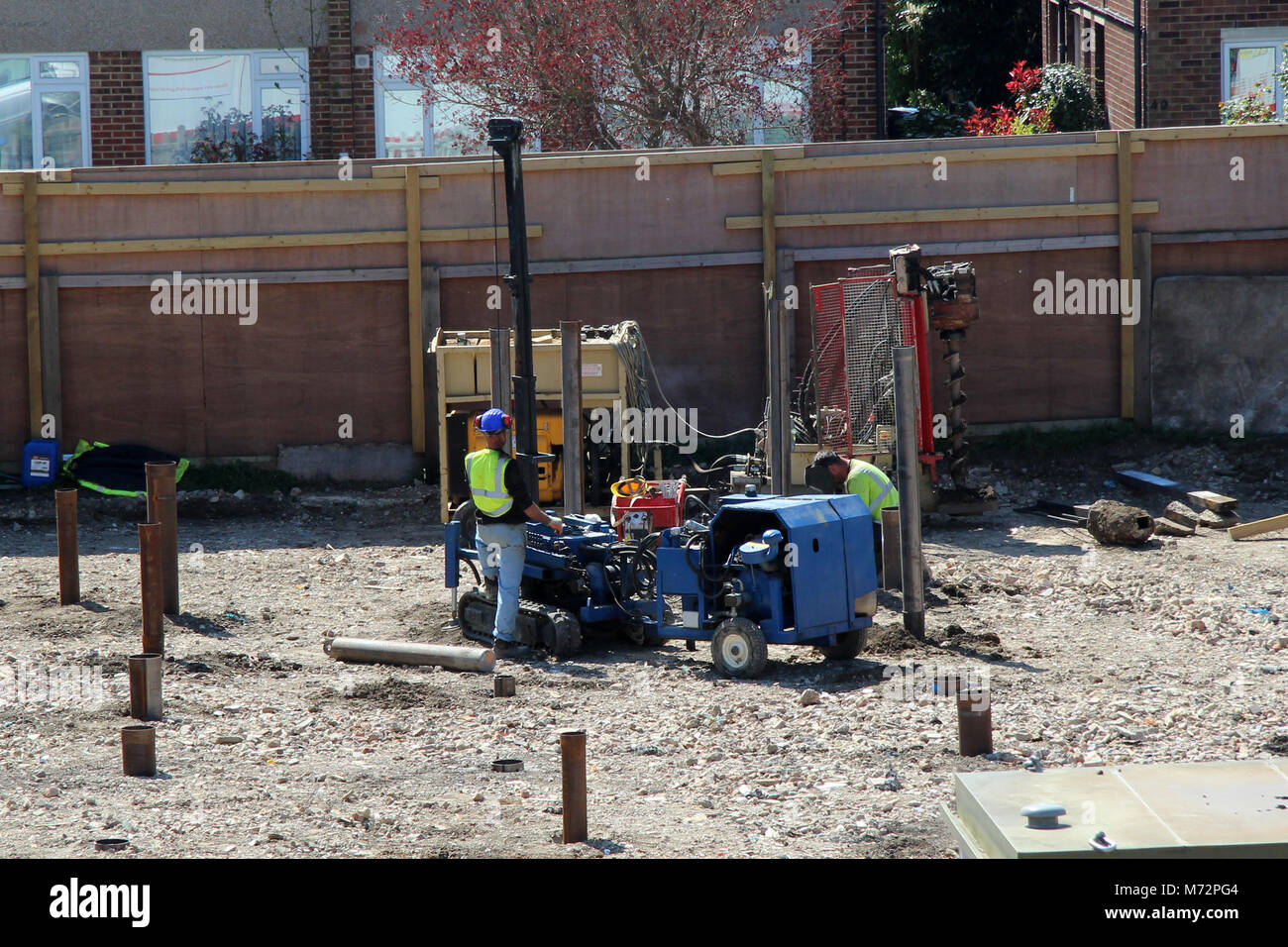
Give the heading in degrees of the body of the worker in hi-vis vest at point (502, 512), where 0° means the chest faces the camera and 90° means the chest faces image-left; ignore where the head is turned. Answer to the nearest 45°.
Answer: approximately 225°

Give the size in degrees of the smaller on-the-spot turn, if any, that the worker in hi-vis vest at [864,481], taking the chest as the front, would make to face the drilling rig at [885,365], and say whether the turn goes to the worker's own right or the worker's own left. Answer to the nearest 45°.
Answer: approximately 90° to the worker's own right

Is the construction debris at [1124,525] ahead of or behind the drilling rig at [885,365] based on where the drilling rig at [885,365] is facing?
ahead

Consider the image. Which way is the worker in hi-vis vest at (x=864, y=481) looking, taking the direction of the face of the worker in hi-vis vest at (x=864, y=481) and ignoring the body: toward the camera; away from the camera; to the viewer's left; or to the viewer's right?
to the viewer's left

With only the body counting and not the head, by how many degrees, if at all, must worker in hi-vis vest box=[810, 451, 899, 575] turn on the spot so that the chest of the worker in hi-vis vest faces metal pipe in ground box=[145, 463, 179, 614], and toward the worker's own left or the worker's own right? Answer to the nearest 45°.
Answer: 0° — they already face it

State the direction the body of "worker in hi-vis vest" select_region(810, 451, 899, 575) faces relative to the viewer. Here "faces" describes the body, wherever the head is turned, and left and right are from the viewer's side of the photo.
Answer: facing to the left of the viewer

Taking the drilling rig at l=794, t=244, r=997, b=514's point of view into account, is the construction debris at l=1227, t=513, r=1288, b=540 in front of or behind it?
in front
